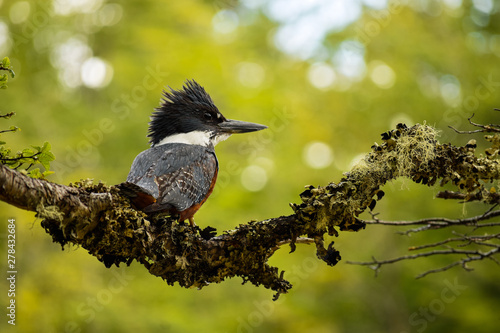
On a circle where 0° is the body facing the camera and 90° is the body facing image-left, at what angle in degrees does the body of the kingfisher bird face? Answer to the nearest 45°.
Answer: approximately 225°

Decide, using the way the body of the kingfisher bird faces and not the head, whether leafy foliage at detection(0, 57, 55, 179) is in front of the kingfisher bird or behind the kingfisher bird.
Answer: behind
